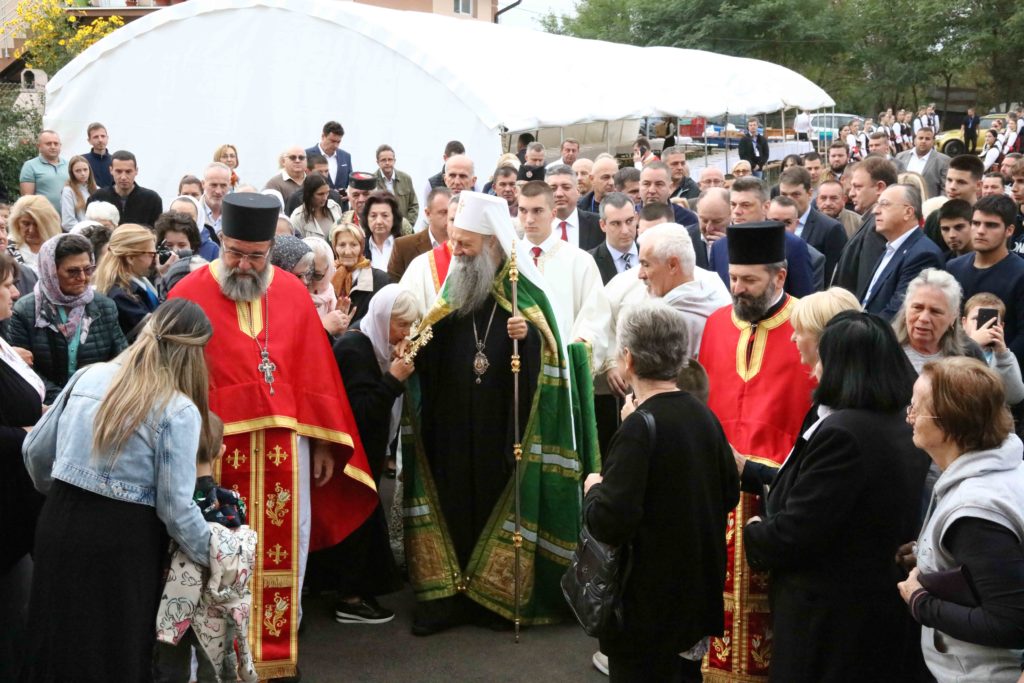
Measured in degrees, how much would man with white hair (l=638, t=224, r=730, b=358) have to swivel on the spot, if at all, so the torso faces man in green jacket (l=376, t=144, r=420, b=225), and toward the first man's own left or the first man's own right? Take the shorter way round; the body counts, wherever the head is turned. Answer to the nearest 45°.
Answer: approximately 45° to the first man's own right

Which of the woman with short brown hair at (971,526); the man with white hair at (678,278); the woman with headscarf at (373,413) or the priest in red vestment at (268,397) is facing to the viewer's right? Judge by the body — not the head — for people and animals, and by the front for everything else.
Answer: the woman with headscarf

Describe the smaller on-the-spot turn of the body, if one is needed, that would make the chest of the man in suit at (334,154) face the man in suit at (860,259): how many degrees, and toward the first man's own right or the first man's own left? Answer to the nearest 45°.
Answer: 0° — they already face them

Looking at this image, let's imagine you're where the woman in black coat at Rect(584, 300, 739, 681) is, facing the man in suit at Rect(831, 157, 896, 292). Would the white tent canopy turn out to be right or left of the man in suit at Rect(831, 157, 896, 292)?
left

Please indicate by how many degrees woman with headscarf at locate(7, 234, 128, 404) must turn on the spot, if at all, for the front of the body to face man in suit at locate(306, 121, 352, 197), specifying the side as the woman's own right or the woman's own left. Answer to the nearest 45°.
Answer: approximately 135° to the woman's own left

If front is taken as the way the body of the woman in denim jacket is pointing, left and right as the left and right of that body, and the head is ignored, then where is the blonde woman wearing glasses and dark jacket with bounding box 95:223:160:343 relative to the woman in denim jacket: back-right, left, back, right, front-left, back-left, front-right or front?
front-left

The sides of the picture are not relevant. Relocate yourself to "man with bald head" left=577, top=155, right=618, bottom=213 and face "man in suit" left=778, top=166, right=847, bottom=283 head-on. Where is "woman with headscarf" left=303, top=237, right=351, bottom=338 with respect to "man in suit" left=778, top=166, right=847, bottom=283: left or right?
right

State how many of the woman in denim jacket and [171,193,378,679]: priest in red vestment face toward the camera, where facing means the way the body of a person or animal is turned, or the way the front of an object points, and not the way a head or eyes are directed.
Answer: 1

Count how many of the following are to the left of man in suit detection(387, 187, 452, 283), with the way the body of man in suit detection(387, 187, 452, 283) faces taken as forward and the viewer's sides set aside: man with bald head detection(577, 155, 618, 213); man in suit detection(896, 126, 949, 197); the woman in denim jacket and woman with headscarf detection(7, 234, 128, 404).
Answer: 2

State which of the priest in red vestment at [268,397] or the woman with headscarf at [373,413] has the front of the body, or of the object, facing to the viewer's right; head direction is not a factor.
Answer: the woman with headscarf

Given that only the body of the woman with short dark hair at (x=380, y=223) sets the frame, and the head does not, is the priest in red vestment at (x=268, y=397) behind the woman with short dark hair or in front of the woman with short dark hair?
in front
